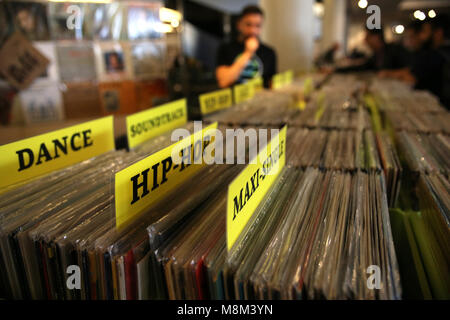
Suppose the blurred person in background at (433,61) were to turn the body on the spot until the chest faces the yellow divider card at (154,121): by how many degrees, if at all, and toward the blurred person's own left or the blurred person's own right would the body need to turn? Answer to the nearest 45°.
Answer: approximately 90° to the blurred person's own left

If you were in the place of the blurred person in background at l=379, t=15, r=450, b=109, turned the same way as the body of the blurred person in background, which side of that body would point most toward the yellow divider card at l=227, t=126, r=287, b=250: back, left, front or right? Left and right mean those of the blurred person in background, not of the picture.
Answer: left

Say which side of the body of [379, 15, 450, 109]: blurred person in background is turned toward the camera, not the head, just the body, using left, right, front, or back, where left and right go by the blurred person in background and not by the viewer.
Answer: left

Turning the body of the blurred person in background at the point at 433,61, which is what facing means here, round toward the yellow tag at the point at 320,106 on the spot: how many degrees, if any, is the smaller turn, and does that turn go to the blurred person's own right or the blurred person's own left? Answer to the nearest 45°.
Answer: approximately 90° to the blurred person's own left

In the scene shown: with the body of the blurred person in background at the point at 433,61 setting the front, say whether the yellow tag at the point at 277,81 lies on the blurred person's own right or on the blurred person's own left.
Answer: on the blurred person's own left

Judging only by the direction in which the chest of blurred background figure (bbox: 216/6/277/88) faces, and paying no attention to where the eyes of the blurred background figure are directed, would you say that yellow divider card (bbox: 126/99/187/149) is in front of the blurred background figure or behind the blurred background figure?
in front

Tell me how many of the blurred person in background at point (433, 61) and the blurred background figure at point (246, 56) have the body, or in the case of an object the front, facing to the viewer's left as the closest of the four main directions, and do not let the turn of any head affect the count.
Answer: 1
